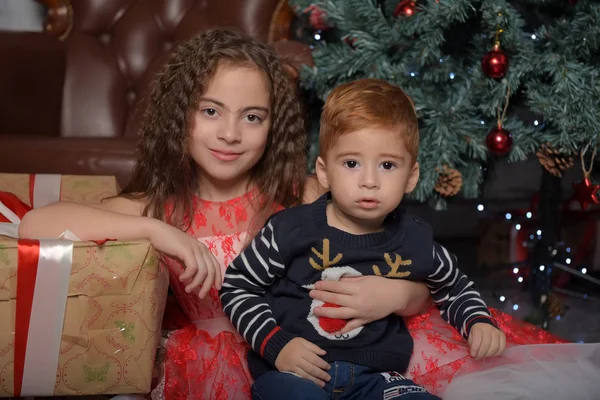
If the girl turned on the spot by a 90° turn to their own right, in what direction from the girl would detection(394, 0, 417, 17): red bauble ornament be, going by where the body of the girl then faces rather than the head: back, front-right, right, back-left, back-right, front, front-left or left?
back-right

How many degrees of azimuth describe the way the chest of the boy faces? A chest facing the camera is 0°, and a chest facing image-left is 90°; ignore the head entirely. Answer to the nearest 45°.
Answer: approximately 0°

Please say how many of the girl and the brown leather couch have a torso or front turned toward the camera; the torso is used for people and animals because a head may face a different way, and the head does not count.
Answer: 2

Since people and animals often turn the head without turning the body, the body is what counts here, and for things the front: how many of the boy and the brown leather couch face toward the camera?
2

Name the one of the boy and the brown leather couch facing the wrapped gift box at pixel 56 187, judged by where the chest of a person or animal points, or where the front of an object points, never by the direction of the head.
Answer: the brown leather couch

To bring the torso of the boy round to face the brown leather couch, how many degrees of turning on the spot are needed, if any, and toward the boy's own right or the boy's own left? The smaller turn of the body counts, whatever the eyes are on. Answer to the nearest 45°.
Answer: approximately 135° to the boy's own right

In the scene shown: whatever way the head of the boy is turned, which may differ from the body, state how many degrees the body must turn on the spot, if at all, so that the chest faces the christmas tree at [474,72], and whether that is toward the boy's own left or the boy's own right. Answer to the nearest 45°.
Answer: approximately 180°

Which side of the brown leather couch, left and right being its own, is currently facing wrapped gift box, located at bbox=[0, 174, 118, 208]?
front

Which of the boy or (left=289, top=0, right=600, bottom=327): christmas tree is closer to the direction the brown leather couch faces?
the boy

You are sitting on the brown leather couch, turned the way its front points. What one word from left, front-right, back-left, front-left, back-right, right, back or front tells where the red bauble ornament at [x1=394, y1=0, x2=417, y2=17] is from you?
front-left
